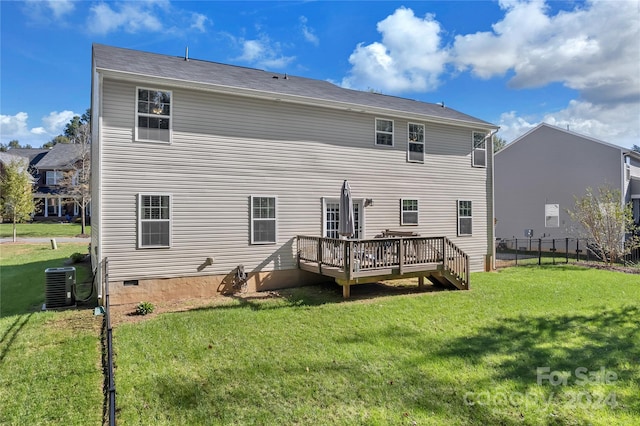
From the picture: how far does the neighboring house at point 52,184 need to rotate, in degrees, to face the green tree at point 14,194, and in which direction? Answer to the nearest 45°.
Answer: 0° — it already faces it

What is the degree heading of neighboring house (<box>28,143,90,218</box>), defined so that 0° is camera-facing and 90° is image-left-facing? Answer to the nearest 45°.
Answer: approximately 0°

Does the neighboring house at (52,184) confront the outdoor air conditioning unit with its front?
yes
